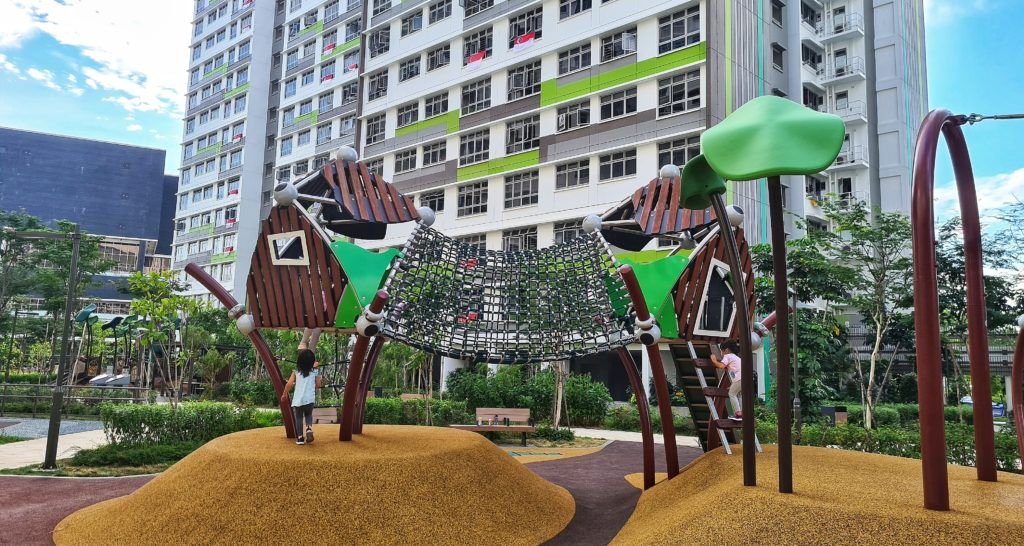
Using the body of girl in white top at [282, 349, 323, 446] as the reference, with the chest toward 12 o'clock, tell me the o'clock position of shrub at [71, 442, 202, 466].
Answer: The shrub is roughly at 11 o'clock from the girl in white top.

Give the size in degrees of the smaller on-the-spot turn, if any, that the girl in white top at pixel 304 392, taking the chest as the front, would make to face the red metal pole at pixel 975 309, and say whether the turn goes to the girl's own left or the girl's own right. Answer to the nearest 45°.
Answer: approximately 135° to the girl's own right

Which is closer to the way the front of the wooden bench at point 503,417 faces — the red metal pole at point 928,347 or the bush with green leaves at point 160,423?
the red metal pole

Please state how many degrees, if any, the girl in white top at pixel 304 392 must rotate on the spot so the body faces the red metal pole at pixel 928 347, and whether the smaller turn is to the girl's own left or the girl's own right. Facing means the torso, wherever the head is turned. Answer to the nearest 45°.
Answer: approximately 135° to the girl's own right

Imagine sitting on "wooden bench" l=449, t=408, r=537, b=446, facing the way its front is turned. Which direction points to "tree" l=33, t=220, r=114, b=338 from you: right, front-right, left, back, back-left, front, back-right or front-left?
back-right

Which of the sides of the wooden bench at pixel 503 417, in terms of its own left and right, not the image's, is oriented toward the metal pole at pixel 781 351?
front

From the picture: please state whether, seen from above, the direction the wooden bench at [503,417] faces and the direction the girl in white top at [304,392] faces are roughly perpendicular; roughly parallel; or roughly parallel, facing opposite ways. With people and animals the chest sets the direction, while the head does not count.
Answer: roughly parallel, facing opposite ways

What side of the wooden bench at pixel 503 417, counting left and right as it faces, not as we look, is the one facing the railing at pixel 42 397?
right

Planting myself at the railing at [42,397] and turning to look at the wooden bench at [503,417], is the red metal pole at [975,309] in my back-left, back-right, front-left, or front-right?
front-right

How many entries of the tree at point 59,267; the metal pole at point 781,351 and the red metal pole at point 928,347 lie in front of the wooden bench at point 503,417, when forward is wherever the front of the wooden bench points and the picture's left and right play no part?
2

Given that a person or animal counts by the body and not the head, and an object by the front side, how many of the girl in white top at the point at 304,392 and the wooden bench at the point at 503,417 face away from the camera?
1

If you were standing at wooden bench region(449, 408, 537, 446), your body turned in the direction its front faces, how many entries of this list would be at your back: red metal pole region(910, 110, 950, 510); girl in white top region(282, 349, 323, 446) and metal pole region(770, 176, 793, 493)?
0

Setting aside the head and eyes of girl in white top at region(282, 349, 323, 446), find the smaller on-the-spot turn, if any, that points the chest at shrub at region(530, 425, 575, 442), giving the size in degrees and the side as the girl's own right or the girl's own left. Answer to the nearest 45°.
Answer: approximately 45° to the girl's own right

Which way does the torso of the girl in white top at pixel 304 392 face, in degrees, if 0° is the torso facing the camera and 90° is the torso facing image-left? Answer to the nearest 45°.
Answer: approximately 180°

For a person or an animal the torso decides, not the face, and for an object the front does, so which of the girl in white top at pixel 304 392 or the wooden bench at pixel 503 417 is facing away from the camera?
the girl in white top

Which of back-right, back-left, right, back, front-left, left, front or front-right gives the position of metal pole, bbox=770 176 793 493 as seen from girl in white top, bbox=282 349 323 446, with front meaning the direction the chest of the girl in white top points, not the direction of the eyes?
back-right
